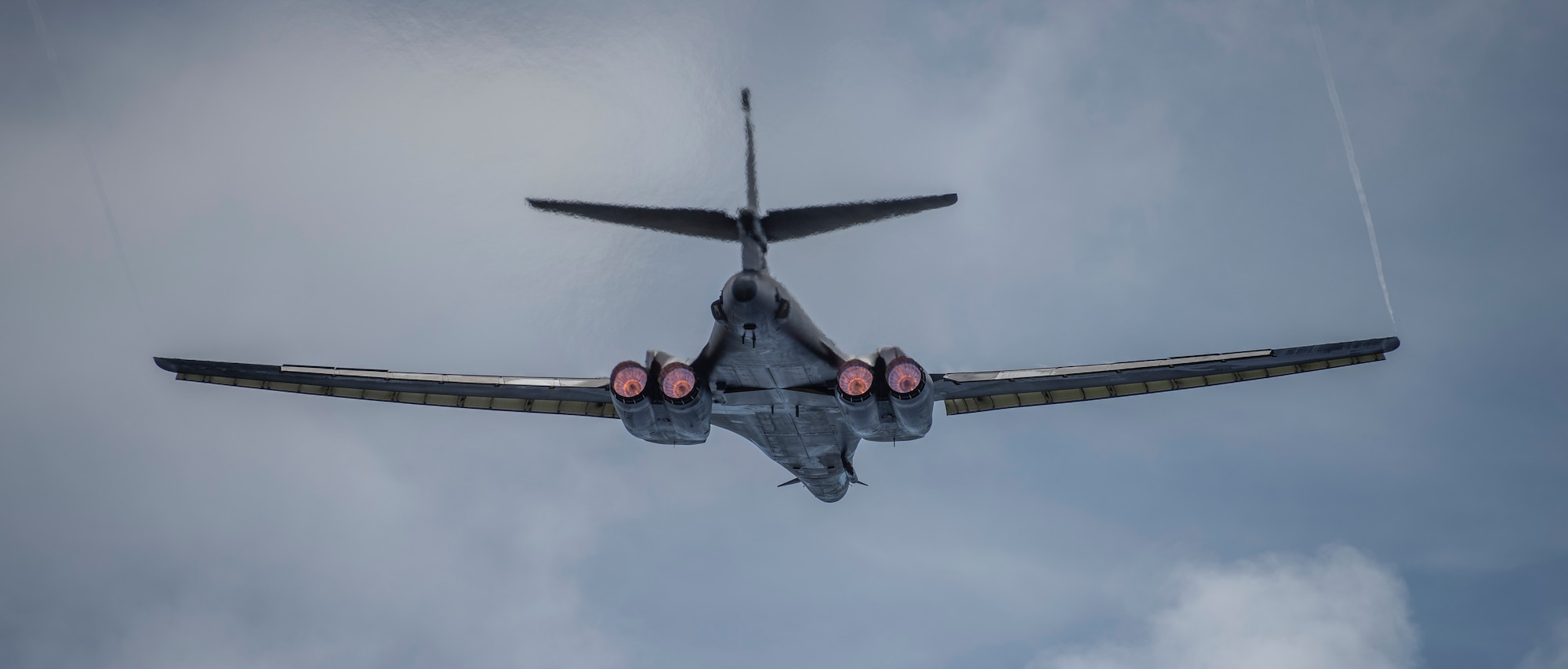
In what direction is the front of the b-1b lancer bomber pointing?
away from the camera
